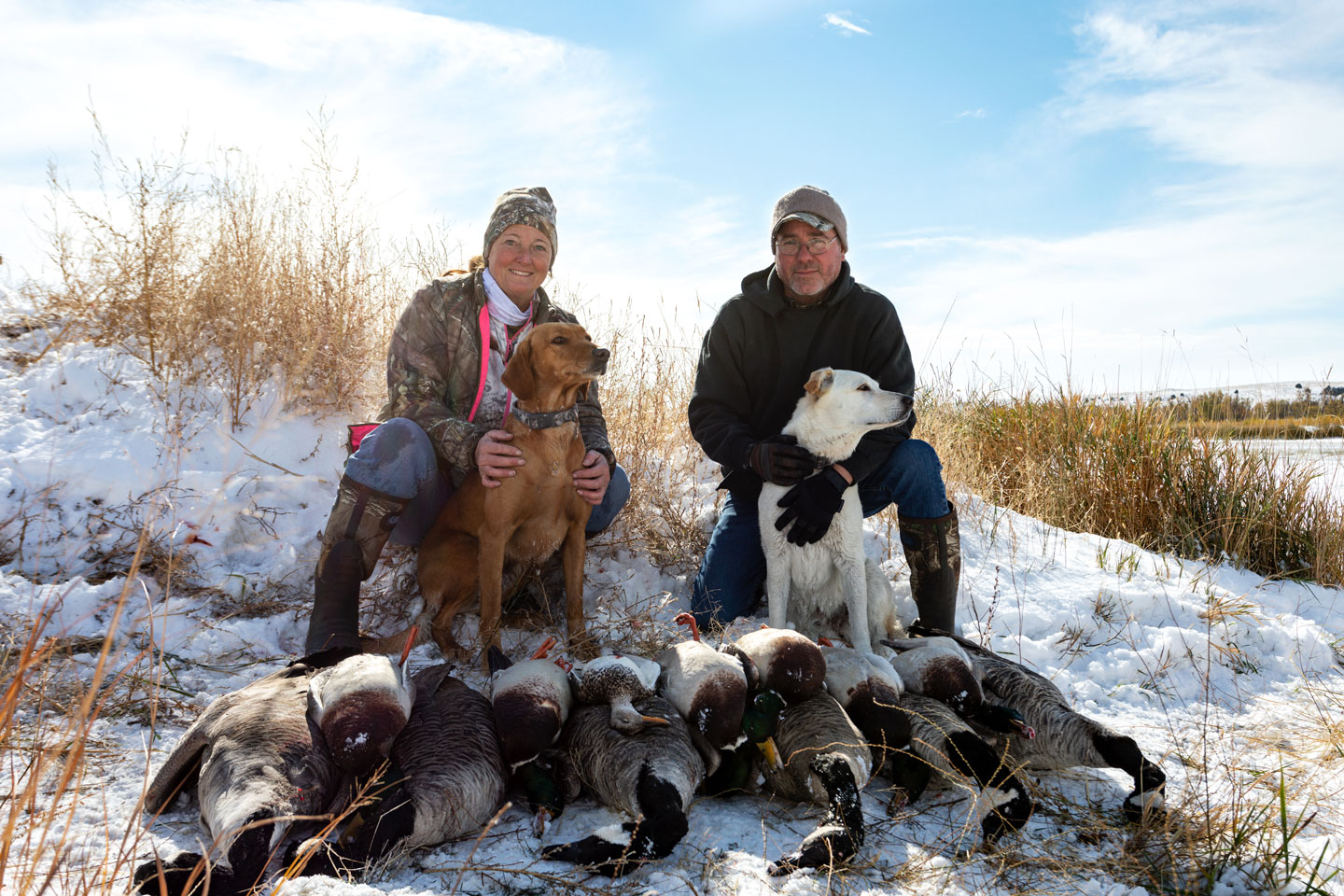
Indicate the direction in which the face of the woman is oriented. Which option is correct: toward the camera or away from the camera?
toward the camera

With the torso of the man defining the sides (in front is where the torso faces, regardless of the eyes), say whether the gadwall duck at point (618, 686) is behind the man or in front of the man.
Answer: in front

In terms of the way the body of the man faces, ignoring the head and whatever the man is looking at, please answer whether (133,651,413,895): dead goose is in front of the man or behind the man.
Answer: in front

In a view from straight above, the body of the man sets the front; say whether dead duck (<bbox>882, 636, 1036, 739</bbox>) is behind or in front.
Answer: in front

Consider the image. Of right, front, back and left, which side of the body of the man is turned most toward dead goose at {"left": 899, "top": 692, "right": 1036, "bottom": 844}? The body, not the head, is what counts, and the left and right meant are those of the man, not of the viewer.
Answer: front

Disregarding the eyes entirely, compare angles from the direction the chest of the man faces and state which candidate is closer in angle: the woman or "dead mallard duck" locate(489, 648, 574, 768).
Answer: the dead mallard duck

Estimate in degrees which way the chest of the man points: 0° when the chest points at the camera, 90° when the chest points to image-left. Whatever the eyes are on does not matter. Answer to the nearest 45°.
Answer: approximately 0°

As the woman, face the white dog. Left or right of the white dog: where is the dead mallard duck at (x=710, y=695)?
right

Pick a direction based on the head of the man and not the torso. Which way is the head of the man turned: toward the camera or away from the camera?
toward the camera

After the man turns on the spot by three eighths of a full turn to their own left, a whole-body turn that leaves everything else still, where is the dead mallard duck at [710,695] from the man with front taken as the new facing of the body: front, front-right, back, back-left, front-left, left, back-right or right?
back-right

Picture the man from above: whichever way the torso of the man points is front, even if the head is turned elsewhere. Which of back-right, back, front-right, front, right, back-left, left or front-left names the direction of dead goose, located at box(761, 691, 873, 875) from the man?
front
